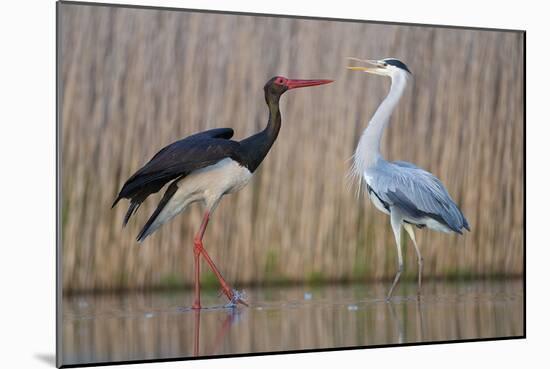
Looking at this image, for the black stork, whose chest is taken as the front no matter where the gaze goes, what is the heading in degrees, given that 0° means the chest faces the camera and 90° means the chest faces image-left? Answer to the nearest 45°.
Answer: approximately 270°

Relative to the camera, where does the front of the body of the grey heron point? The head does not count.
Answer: to the viewer's left

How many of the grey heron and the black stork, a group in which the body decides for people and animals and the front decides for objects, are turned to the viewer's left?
1

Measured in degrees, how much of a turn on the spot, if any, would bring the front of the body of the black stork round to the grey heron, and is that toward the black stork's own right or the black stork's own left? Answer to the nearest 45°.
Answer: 0° — it already faces it

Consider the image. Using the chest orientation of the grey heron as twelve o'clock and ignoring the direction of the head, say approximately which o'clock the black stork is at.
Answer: The black stork is roughly at 11 o'clock from the grey heron.

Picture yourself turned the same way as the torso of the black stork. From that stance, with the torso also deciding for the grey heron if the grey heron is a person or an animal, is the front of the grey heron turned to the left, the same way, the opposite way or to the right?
the opposite way
